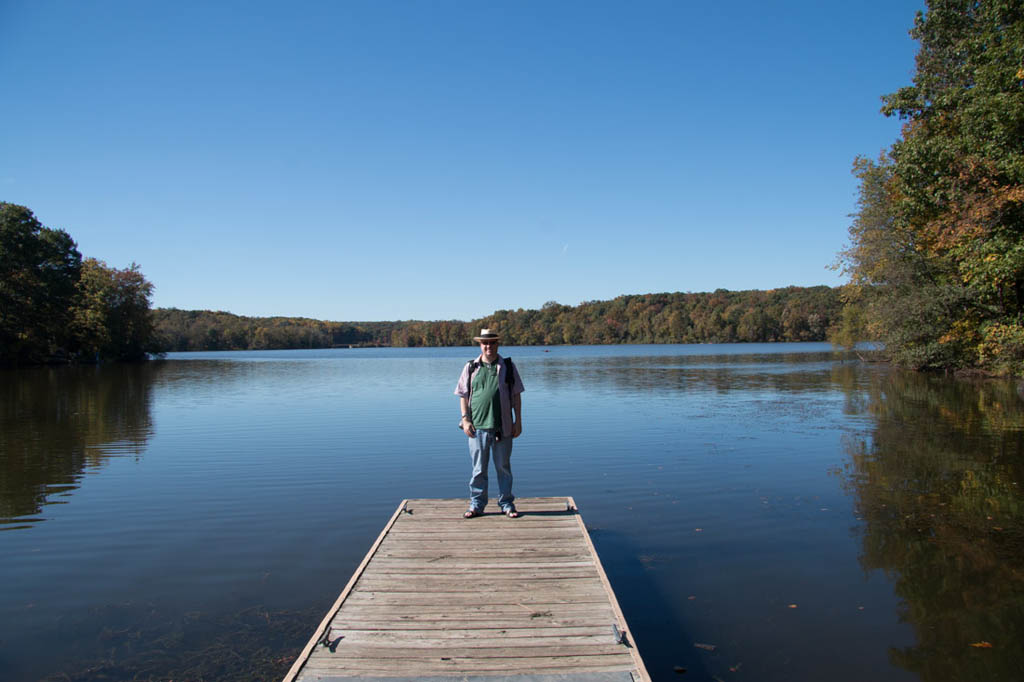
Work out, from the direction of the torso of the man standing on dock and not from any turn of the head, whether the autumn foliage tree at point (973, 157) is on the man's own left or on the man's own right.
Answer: on the man's own left

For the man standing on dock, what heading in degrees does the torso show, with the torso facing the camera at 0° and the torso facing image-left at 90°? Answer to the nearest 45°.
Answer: approximately 0°
